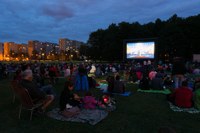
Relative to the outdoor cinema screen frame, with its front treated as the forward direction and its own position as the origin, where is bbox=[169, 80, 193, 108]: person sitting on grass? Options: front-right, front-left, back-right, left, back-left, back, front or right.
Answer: front

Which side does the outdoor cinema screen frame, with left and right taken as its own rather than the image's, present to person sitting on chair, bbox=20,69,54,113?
front

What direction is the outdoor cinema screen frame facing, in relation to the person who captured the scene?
facing the viewer

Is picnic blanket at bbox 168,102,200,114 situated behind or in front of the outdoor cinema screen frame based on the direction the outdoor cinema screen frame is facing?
in front

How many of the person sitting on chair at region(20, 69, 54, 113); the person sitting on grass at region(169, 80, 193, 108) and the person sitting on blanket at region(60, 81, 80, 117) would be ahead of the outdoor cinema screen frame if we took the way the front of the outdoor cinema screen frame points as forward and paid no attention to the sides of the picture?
3

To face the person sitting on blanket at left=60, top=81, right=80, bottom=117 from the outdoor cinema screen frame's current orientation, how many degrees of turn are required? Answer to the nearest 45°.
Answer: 0° — it already faces them

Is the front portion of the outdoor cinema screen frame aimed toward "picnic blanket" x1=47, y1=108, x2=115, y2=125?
yes
